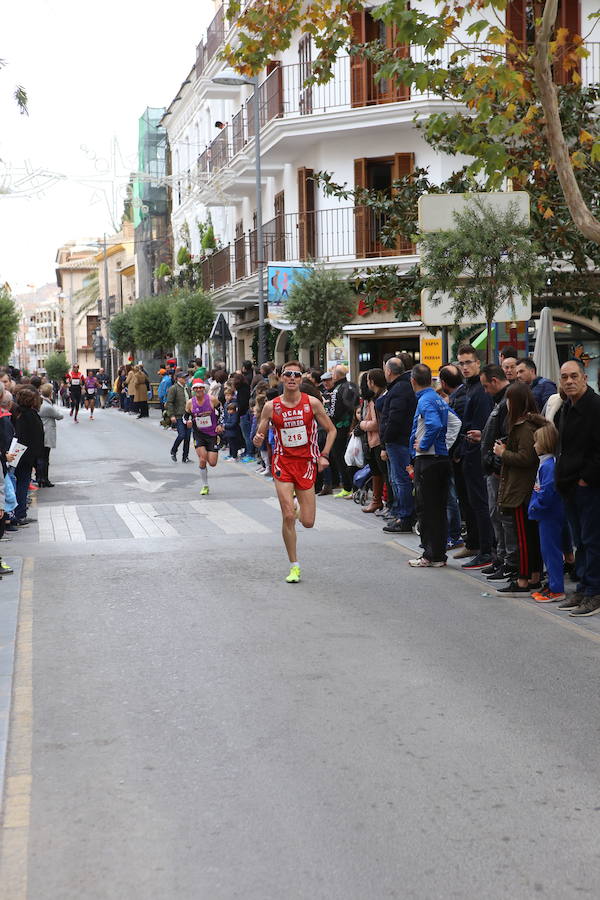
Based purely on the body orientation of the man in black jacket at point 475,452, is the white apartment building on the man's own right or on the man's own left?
on the man's own right

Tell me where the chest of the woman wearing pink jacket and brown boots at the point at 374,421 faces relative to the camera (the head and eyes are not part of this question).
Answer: to the viewer's left

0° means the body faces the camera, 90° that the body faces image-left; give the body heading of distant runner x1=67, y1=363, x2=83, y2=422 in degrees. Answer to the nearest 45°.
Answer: approximately 0°

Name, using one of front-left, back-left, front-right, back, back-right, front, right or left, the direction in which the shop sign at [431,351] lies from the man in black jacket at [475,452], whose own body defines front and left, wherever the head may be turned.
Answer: right

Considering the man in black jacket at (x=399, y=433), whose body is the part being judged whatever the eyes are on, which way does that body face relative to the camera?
to the viewer's left

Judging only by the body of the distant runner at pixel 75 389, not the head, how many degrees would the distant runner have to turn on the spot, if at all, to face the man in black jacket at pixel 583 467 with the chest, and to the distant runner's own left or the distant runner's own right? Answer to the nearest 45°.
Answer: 0° — they already face them

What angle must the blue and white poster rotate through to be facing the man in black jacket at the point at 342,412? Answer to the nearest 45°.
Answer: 0° — it already faces them

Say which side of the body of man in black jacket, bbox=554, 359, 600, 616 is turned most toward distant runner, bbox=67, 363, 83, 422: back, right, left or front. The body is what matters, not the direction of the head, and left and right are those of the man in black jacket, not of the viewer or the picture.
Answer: right

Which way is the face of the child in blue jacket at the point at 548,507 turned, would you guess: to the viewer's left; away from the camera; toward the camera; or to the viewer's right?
to the viewer's left

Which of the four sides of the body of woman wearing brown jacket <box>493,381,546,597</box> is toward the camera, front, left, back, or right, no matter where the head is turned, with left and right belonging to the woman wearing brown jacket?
left

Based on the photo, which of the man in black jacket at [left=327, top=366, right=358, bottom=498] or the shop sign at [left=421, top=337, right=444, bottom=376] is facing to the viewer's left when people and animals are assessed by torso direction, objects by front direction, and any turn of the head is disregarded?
the man in black jacket

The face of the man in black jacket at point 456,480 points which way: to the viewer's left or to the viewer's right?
to the viewer's left
